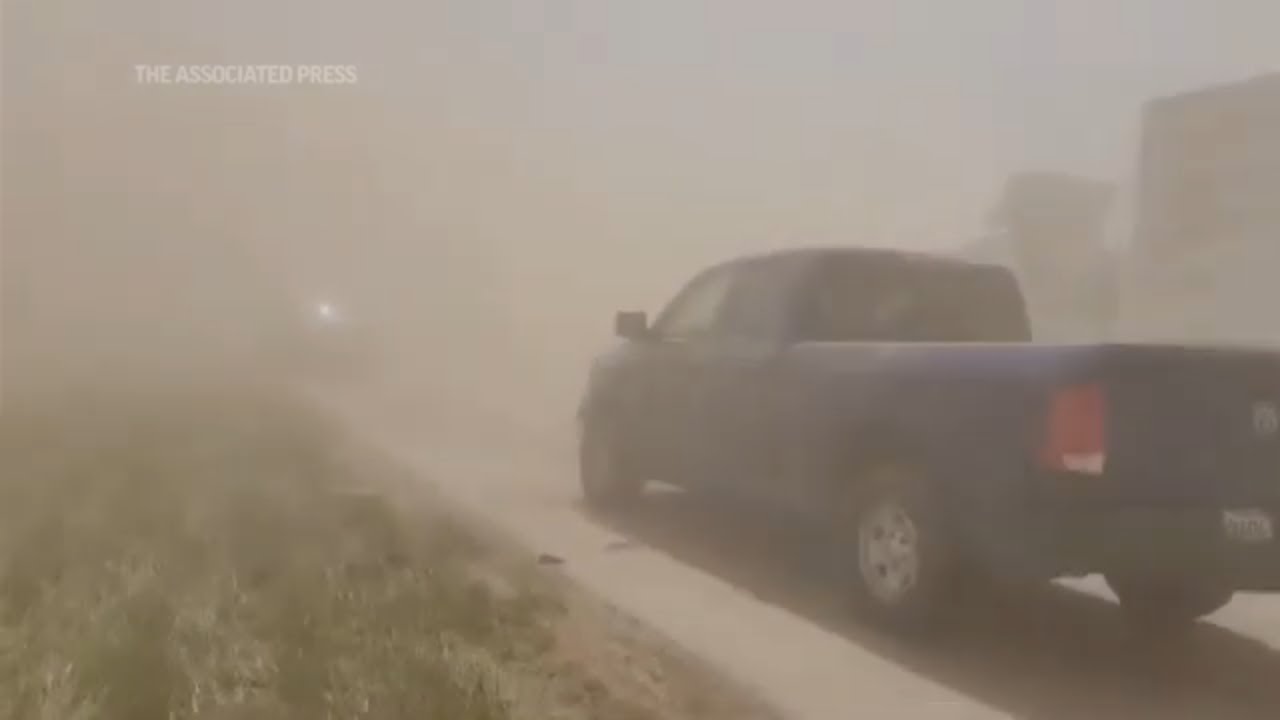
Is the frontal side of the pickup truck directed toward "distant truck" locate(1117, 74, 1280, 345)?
no

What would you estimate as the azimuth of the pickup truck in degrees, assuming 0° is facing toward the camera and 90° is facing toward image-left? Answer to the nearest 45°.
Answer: approximately 135°
